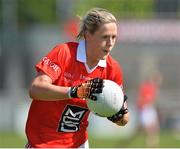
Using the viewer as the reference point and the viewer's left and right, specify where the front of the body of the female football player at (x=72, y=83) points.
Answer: facing the viewer and to the right of the viewer

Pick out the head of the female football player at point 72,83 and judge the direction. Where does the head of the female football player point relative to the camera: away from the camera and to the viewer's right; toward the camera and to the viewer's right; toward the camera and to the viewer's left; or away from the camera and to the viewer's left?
toward the camera and to the viewer's right
